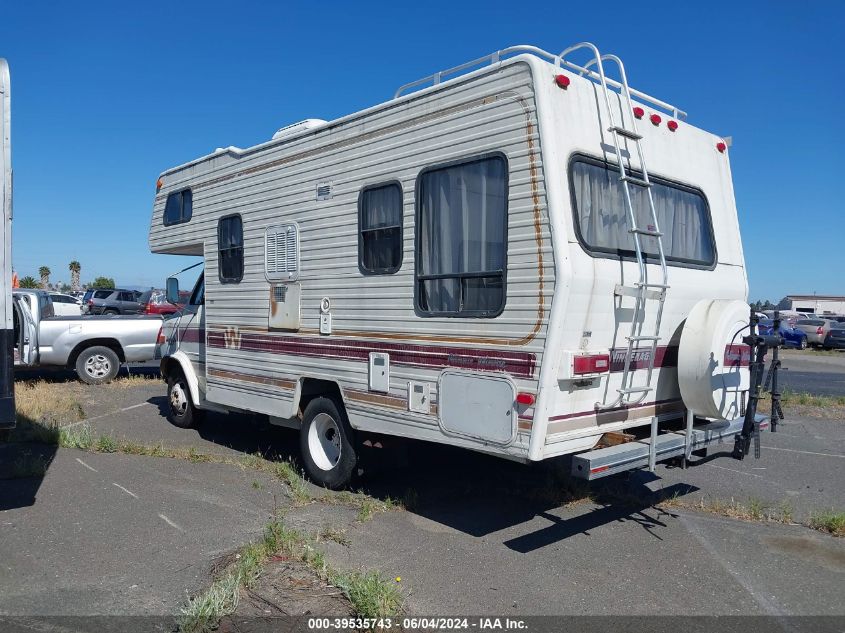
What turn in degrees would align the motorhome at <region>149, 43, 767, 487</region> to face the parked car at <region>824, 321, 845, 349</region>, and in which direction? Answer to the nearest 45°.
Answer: approximately 90° to its right

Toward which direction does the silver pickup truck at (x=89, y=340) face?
to the viewer's left

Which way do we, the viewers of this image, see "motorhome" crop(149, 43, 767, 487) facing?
facing away from the viewer and to the left of the viewer

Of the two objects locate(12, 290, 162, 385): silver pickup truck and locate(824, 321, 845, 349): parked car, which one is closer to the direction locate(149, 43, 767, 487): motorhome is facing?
the silver pickup truck

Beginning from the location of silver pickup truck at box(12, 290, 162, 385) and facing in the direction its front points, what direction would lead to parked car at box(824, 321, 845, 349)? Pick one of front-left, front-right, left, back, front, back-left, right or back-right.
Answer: back
